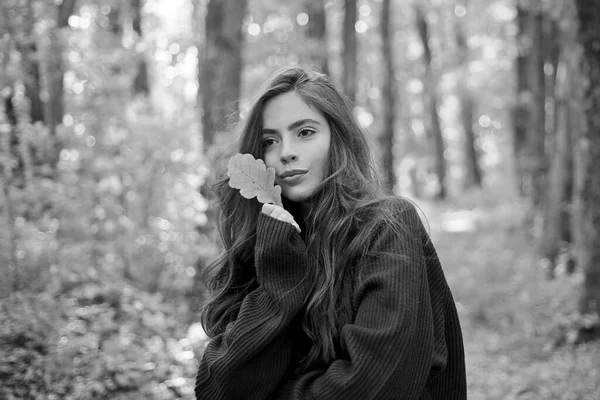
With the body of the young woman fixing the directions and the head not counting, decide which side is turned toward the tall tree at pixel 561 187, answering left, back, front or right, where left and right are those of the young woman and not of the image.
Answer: back

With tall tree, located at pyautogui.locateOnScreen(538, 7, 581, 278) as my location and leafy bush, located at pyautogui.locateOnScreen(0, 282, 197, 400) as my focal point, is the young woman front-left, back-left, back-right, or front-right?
front-left

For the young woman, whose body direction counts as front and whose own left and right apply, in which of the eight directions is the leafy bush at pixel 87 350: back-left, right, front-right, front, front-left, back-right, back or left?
right
